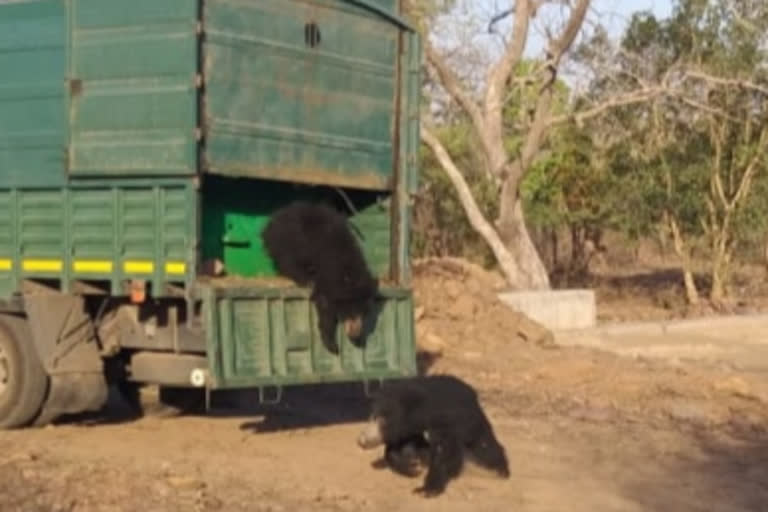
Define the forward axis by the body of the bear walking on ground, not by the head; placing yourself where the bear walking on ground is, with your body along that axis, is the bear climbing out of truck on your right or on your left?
on your right

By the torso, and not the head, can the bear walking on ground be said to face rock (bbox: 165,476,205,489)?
yes

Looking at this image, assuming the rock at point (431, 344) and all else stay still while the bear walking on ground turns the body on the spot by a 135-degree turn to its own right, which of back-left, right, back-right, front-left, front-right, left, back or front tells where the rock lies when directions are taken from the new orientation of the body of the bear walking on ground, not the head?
front-left

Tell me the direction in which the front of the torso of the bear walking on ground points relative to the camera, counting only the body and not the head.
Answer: to the viewer's left

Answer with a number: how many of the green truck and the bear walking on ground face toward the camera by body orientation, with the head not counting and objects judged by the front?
0

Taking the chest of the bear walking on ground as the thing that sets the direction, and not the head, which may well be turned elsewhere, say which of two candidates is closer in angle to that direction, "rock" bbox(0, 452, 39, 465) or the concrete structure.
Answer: the rock

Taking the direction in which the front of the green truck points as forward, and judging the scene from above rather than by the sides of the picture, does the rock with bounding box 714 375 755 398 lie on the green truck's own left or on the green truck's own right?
on the green truck's own right

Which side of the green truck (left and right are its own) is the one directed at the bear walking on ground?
back

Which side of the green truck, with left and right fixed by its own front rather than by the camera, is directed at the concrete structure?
right

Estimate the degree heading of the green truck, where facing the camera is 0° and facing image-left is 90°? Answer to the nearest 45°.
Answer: approximately 135°
